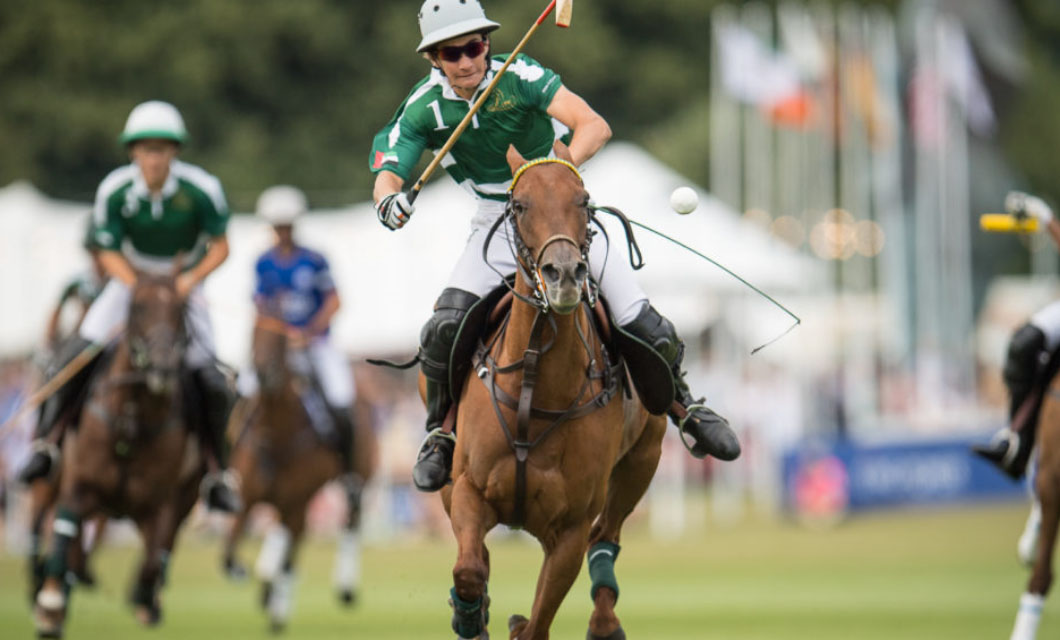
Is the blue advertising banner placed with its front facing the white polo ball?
yes

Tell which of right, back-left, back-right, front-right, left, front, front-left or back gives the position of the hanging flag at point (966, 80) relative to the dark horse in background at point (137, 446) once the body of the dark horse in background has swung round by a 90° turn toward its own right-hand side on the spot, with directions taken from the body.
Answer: back-right

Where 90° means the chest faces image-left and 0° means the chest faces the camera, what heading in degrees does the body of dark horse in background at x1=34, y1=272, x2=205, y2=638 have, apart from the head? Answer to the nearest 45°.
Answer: approximately 0°

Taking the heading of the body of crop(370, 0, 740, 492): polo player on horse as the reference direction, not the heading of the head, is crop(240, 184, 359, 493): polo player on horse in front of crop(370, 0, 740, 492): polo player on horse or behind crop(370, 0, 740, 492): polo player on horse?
behind

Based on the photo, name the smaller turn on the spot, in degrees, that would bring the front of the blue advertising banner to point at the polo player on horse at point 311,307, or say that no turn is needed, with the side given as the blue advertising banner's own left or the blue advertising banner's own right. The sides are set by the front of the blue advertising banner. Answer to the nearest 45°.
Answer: approximately 45° to the blue advertising banner's own right

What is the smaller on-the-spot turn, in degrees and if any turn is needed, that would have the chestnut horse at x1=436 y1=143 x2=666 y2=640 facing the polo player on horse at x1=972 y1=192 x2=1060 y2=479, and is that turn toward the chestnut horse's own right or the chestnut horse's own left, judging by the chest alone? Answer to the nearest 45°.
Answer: approximately 135° to the chestnut horse's own left
